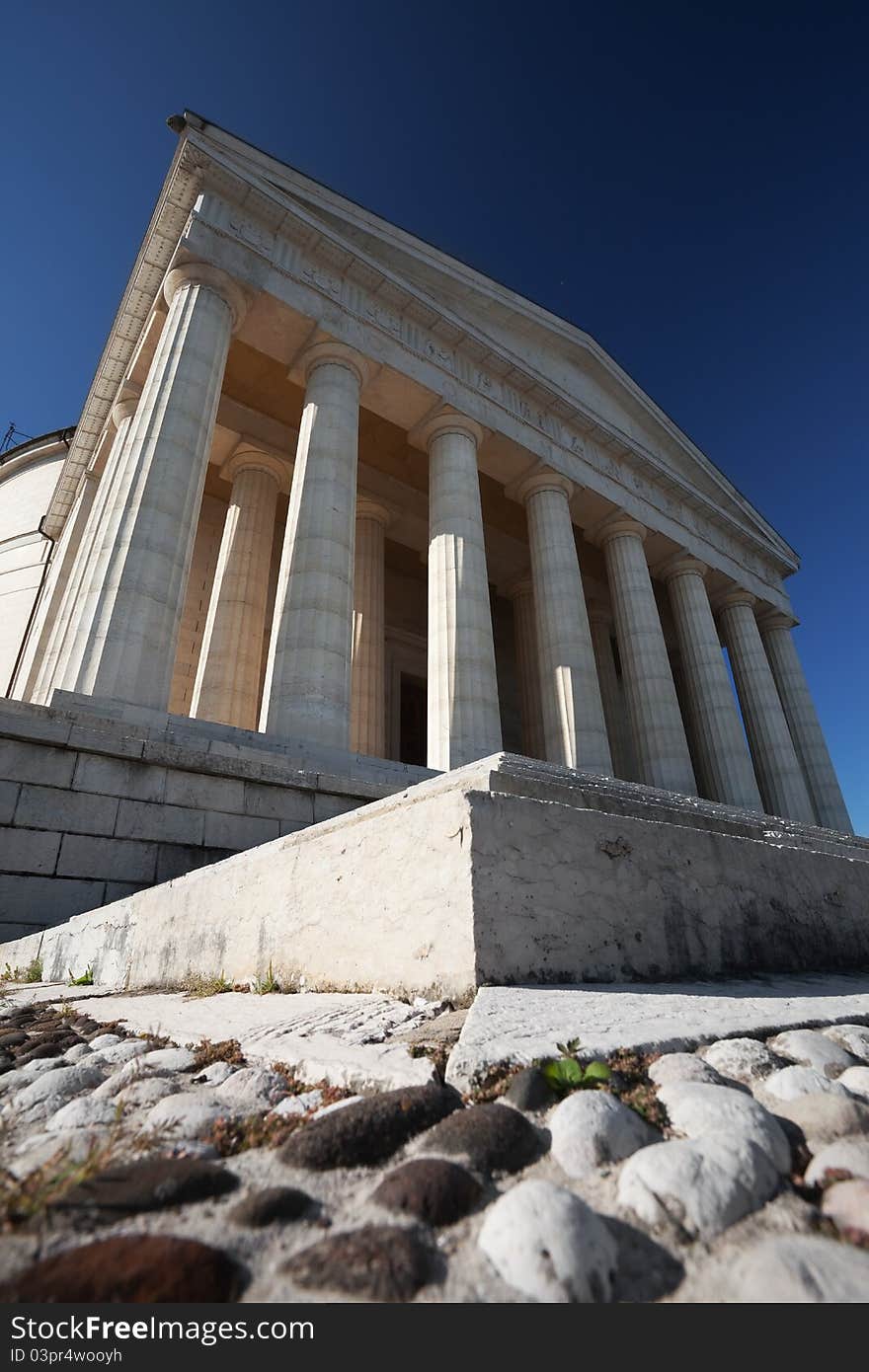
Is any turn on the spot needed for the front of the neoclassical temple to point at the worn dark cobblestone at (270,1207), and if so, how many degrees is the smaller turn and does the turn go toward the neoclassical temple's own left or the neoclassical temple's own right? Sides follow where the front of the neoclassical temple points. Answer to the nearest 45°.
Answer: approximately 45° to the neoclassical temple's own right

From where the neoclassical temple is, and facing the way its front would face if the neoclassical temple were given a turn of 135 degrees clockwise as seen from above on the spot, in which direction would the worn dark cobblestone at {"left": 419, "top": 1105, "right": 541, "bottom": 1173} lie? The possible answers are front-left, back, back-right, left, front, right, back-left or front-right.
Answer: left

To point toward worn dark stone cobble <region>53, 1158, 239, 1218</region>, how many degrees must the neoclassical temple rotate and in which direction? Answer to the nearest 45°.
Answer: approximately 45° to its right

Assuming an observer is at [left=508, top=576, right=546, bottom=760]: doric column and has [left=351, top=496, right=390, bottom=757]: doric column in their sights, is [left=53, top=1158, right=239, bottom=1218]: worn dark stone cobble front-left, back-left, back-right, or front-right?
front-left

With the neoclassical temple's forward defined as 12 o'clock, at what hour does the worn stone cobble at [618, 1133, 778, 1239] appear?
The worn stone cobble is roughly at 1 o'clock from the neoclassical temple.

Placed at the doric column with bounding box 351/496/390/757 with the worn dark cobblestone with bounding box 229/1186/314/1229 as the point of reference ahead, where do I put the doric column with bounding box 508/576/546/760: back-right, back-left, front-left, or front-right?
back-left
